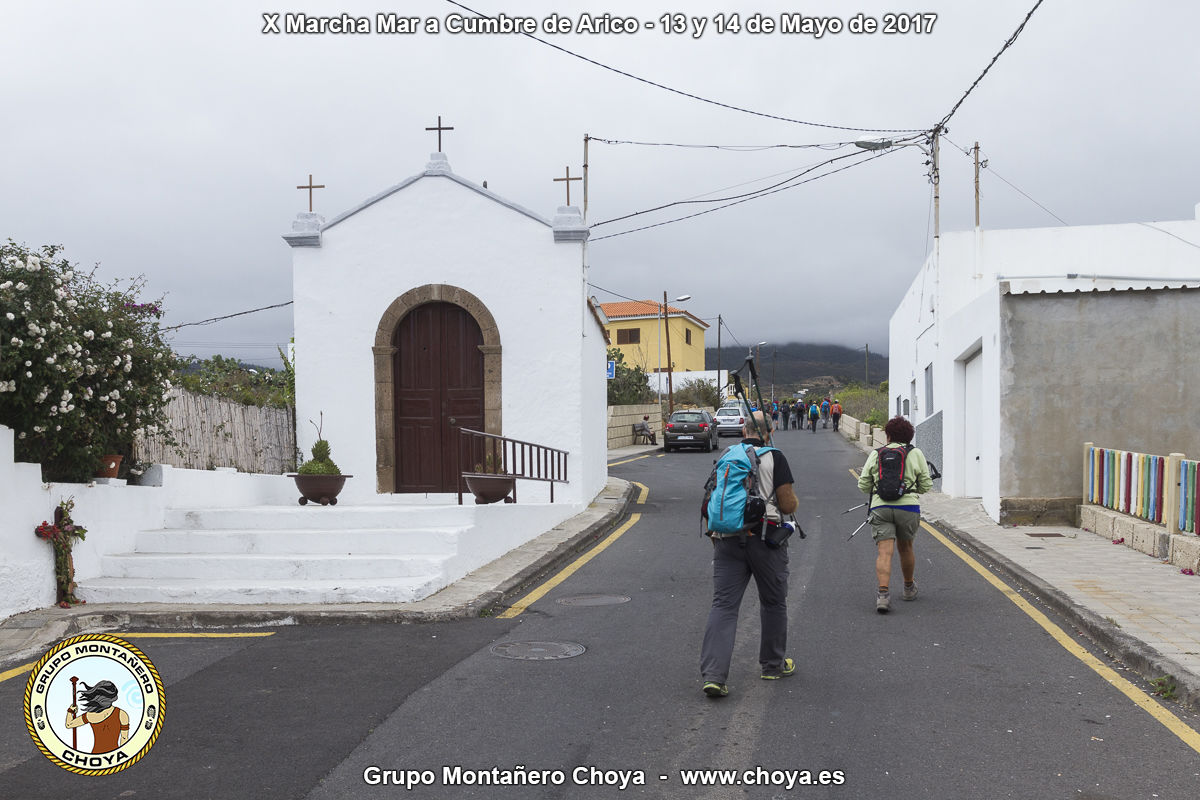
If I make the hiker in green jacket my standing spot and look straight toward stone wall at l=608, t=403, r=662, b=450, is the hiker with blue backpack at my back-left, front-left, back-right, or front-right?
back-left

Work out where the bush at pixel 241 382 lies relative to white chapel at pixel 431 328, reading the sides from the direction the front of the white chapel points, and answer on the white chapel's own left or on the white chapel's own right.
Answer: on the white chapel's own right

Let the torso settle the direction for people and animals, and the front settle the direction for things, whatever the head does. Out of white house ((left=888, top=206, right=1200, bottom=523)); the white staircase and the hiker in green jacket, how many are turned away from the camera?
1

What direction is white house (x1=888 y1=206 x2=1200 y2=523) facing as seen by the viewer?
to the viewer's left

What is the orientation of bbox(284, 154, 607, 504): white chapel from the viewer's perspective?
toward the camera

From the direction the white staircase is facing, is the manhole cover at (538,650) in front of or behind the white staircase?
in front

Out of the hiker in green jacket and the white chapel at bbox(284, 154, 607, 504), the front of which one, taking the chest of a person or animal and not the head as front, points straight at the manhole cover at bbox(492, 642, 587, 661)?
the white chapel

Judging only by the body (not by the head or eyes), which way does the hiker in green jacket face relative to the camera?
away from the camera

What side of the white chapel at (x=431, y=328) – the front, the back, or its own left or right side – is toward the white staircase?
front

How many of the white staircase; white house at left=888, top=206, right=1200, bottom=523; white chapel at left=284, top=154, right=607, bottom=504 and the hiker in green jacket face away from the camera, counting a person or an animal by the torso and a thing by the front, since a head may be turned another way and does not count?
1

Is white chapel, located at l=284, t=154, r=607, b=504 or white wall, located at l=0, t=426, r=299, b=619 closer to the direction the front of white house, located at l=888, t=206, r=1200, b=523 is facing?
the white chapel

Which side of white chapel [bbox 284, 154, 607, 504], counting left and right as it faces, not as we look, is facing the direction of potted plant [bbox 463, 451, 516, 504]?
front

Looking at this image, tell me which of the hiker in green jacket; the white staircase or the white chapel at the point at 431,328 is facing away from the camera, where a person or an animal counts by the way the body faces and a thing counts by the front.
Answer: the hiker in green jacket

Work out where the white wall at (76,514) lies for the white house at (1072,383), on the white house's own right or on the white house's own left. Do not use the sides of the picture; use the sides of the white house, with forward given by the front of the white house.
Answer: on the white house's own left

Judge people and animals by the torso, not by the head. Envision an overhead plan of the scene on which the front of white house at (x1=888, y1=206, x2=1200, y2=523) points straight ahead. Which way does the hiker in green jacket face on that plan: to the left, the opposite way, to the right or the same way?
to the right
